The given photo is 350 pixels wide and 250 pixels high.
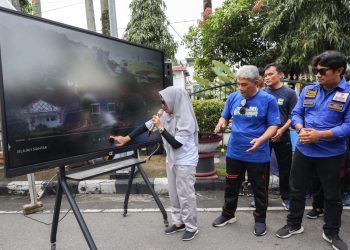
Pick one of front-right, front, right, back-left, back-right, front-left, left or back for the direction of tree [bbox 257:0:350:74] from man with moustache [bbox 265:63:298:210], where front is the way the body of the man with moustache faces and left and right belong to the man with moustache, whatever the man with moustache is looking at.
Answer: back-right

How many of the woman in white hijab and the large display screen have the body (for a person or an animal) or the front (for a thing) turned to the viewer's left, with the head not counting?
1

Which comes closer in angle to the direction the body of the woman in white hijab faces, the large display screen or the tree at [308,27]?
the large display screen

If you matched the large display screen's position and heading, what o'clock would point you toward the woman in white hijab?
The woman in white hijab is roughly at 10 o'clock from the large display screen.

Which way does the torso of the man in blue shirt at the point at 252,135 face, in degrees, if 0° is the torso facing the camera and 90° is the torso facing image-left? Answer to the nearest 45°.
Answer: approximately 45°

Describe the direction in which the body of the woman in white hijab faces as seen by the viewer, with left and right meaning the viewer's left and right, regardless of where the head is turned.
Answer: facing to the left of the viewer

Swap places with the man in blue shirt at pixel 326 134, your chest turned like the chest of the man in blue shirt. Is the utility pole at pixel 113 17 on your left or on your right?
on your right

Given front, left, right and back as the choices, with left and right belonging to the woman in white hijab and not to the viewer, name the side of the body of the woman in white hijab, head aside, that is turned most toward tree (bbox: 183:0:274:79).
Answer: right

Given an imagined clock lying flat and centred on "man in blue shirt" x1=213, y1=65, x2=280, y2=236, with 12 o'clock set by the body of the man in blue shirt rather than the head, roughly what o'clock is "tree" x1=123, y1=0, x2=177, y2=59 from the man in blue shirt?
The tree is roughly at 4 o'clock from the man in blue shirt.

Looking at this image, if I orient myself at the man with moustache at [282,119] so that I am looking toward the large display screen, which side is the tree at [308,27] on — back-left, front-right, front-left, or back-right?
back-right

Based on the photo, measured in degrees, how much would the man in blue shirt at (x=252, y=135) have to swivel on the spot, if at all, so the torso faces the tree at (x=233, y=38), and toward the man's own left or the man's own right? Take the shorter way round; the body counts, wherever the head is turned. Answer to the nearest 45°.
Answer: approximately 135° to the man's own right
